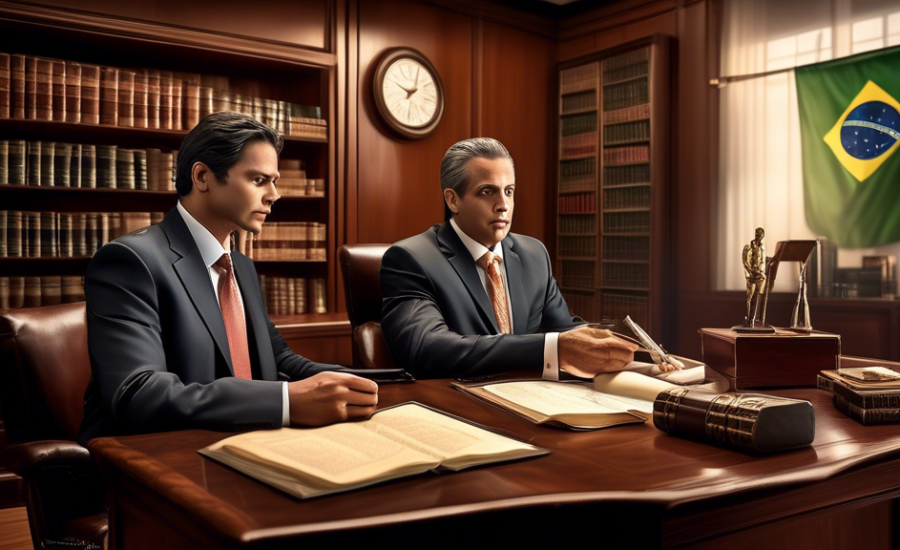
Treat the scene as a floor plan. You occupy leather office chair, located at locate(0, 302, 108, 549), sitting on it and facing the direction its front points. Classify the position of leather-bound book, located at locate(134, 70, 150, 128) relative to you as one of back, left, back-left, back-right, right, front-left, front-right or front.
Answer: back-left

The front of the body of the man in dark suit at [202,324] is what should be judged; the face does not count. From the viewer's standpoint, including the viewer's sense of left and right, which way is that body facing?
facing the viewer and to the right of the viewer

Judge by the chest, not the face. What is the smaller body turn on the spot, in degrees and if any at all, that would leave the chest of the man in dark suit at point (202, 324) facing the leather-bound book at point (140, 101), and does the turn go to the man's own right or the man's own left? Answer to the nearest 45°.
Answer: approximately 135° to the man's own left

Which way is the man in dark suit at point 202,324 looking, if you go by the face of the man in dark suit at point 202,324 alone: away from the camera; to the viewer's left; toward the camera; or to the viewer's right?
to the viewer's right

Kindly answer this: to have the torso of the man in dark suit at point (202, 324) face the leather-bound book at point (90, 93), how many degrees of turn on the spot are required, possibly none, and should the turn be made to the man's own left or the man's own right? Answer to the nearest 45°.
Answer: approximately 135° to the man's own left

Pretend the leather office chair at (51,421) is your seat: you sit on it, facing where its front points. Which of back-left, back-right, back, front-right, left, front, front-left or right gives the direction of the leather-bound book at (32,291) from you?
back-left

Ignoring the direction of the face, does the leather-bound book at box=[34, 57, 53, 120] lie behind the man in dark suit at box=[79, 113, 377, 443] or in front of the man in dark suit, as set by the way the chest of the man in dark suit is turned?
behind

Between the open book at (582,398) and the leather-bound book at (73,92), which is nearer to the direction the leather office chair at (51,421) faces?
the open book

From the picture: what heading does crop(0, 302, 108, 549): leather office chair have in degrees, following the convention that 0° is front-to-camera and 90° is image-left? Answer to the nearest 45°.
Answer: approximately 315°
